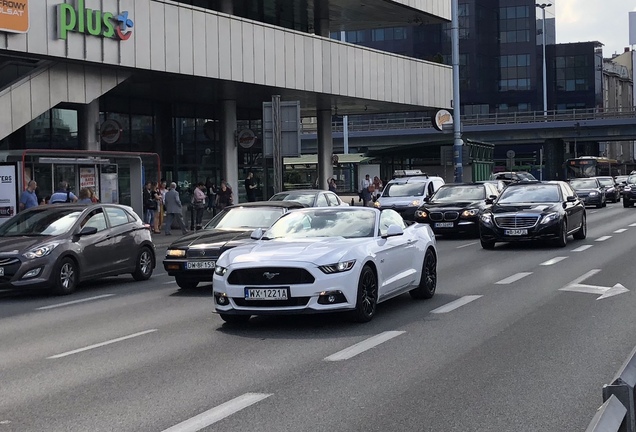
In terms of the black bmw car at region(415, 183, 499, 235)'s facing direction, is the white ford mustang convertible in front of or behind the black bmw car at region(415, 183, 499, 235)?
in front

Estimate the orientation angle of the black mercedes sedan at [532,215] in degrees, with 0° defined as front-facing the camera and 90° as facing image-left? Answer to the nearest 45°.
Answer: approximately 45°

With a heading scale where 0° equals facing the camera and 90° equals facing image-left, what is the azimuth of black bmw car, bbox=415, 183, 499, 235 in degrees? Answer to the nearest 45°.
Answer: approximately 45°

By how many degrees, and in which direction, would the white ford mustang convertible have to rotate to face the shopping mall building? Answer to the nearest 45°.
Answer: approximately 135° to its right

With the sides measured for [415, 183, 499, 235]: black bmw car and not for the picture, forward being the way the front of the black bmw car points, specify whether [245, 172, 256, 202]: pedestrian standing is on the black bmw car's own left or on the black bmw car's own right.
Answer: on the black bmw car's own right

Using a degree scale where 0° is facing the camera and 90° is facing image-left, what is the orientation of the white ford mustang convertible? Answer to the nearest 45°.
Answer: approximately 45°

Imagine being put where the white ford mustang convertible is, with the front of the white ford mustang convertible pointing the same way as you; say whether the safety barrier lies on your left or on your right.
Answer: on your left

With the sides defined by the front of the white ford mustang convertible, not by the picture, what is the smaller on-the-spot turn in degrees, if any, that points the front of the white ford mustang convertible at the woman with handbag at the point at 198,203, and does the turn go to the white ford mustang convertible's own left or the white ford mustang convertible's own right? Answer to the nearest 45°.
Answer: approximately 135° to the white ford mustang convertible's own right

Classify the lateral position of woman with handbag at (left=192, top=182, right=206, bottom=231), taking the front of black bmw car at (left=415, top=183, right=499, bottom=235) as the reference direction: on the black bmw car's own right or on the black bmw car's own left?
on the black bmw car's own right
